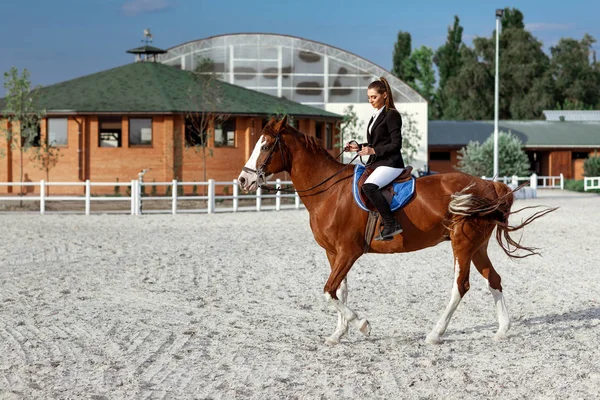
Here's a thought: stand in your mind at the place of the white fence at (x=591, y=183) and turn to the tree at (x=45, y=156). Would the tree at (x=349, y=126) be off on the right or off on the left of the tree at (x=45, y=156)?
right

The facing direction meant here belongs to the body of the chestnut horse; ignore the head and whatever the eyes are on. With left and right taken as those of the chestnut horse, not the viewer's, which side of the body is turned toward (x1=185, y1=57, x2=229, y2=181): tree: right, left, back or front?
right

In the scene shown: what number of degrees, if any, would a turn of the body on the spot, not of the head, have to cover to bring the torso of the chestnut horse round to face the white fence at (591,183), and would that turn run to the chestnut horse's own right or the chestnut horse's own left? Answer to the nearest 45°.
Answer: approximately 90° to the chestnut horse's own right

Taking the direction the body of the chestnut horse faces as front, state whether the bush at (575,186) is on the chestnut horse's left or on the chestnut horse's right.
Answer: on the chestnut horse's right

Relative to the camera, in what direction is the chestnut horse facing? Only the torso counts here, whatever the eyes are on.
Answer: to the viewer's left

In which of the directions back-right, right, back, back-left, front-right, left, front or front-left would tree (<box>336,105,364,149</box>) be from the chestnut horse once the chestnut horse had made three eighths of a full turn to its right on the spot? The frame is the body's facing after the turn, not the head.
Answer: front-left

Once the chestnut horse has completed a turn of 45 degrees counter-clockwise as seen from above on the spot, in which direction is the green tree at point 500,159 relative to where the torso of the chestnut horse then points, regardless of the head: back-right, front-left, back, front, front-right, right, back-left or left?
back-right

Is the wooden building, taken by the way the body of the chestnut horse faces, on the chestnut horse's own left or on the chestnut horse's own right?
on the chestnut horse's own right
